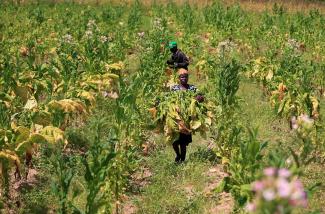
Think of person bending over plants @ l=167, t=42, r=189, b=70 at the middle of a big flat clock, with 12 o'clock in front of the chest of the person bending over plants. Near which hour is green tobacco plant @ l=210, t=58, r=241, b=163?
The green tobacco plant is roughly at 10 o'clock from the person bending over plants.

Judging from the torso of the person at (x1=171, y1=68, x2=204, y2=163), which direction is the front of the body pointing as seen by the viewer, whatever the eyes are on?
toward the camera

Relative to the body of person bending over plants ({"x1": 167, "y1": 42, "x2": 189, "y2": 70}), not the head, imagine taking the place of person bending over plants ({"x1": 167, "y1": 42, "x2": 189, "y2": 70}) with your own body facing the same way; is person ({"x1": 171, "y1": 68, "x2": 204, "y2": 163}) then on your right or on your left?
on your left

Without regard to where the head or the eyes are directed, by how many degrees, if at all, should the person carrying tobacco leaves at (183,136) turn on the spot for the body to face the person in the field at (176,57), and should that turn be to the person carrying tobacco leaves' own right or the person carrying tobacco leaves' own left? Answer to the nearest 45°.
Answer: approximately 180°

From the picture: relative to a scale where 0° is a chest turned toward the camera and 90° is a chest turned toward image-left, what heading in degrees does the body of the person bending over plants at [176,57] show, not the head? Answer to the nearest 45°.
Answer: approximately 45°

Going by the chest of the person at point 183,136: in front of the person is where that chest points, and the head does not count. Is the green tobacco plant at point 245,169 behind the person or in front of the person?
in front

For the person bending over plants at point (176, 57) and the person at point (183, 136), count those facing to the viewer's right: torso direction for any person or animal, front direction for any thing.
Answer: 0

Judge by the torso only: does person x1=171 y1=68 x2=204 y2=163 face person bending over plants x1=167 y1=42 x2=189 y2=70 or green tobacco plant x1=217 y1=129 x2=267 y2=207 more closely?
the green tobacco plant

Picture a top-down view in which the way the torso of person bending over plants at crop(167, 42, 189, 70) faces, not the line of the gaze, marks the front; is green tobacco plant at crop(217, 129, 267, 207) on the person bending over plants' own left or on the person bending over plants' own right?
on the person bending over plants' own left
